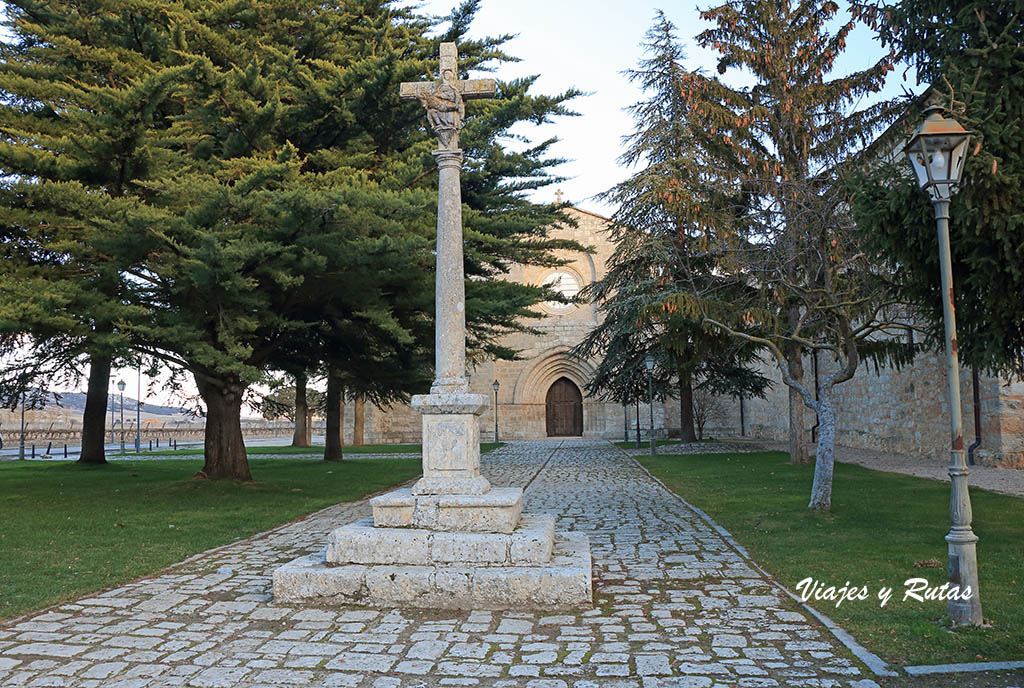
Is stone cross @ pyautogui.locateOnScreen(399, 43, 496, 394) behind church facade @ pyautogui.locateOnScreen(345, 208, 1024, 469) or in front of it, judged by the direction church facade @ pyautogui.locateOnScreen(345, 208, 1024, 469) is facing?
in front

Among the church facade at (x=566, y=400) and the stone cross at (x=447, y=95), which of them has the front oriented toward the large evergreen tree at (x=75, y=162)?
the church facade

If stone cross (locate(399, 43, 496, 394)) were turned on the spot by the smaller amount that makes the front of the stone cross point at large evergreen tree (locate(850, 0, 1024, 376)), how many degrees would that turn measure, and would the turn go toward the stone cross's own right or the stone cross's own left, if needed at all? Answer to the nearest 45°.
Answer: approximately 90° to the stone cross's own left

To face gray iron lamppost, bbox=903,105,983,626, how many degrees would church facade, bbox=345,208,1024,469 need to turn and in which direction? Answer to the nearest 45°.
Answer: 0° — it already faces it

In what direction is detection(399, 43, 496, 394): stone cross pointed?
toward the camera

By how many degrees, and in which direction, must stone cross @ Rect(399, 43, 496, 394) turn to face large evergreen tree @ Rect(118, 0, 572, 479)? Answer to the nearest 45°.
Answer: approximately 180°

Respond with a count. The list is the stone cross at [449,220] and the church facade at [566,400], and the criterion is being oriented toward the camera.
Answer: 2

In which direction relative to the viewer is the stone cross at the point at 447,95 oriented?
toward the camera

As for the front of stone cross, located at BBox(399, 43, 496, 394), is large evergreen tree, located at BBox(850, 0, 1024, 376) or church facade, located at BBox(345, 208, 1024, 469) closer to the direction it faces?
the large evergreen tree

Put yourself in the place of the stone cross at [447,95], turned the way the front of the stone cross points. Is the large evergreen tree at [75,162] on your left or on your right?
on your right
